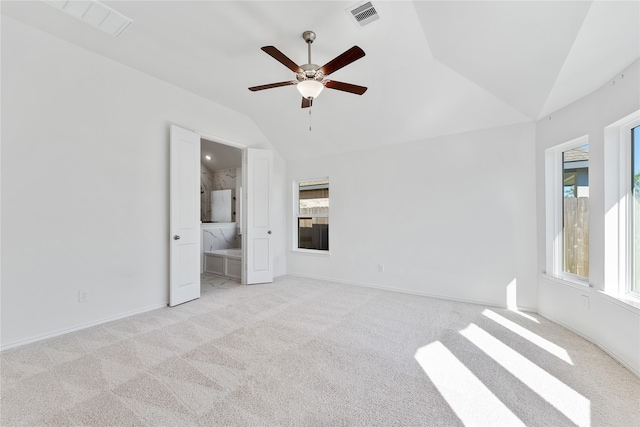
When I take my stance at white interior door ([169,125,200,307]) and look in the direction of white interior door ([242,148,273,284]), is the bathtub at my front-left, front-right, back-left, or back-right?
front-left

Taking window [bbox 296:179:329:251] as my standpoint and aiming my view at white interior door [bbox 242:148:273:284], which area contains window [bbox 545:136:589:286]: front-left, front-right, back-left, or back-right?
back-left

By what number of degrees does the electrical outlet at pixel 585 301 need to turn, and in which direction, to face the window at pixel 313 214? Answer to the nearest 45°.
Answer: approximately 45° to its right

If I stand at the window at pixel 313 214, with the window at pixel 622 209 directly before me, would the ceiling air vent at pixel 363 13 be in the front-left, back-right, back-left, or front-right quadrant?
front-right

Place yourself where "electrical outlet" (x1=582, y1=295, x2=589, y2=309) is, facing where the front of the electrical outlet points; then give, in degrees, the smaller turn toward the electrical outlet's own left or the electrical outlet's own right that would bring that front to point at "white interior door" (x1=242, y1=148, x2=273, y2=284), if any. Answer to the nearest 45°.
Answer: approximately 45° to the electrical outlet's own right

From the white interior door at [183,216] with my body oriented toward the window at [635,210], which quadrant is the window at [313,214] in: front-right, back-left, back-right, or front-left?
front-left

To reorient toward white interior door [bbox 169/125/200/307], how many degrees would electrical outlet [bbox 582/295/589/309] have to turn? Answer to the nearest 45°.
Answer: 0° — it already faces it

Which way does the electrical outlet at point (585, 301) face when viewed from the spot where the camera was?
facing the viewer and to the left of the viewer

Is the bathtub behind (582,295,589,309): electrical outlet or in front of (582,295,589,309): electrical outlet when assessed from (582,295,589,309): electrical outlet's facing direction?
in front

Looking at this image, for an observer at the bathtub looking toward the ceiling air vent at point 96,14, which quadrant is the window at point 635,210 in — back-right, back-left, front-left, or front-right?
front-left

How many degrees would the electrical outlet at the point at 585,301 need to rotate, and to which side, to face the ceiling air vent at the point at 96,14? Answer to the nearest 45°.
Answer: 0° — it already faces it
